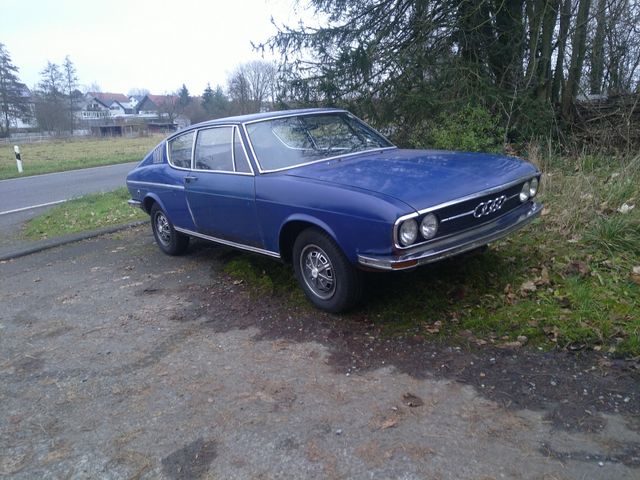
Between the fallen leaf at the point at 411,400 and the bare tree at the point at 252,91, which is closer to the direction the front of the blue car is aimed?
the fallen leaf

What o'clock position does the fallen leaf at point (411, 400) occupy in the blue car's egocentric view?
The fallen leaf is roughly at 1 o'clock from the blue car.

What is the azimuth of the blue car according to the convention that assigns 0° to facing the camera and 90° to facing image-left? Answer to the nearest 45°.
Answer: approximately 315°

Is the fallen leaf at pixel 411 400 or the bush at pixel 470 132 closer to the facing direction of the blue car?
the fallen leaf

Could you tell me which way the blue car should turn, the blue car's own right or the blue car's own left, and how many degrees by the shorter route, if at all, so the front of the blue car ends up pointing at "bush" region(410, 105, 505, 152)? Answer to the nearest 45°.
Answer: approximately 90° to the blue car's own left

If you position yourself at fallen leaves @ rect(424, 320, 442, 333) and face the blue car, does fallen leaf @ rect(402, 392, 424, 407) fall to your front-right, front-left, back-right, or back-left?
back-left

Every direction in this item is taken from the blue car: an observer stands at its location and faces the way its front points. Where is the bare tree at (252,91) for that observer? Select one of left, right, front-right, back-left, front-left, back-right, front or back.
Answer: back-left
